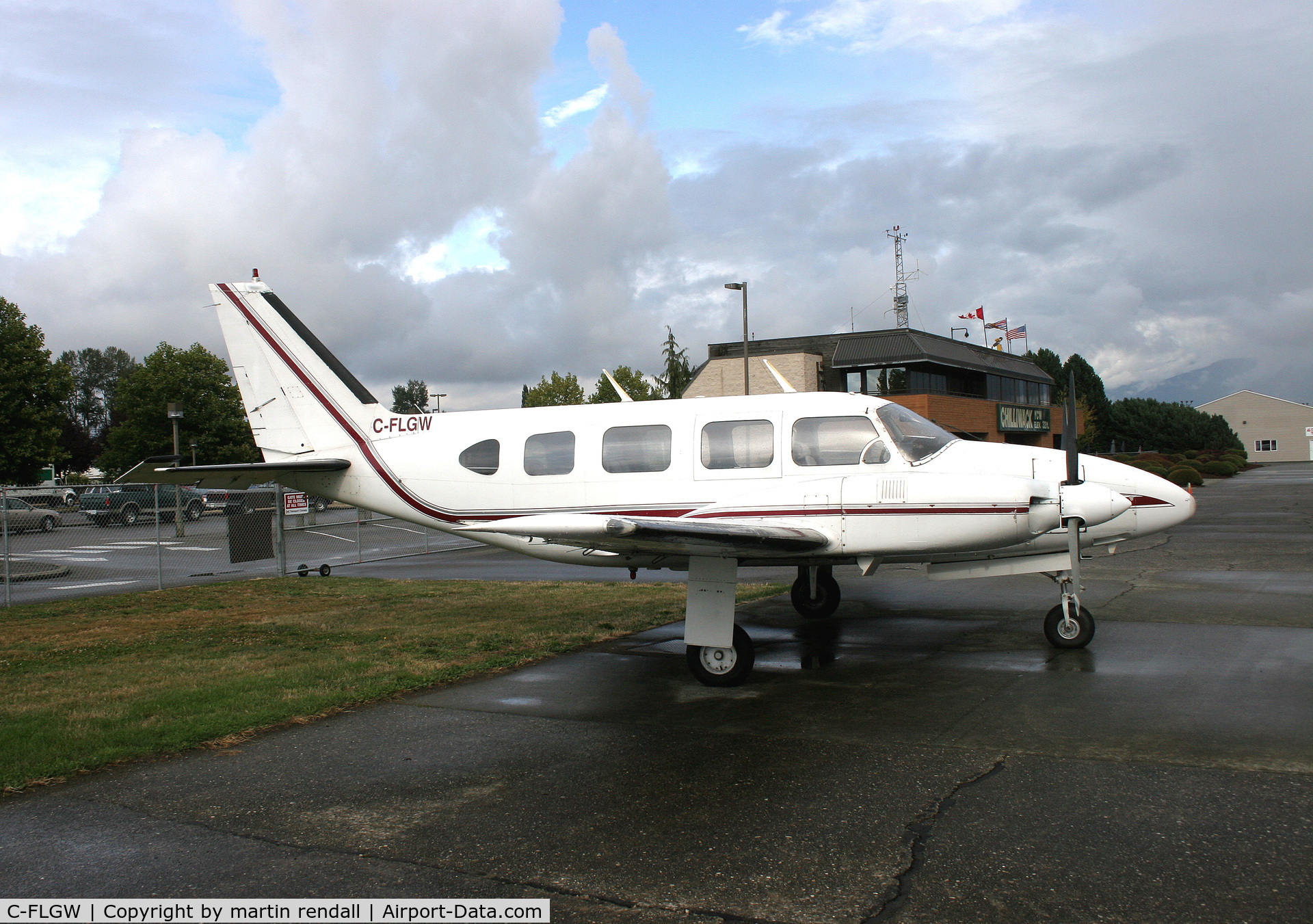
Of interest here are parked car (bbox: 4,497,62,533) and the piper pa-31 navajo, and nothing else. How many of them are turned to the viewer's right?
2

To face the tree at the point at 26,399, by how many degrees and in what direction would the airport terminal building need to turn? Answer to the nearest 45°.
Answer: approximately 90° to its right

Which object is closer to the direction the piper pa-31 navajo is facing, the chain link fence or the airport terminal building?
the airport terminal building

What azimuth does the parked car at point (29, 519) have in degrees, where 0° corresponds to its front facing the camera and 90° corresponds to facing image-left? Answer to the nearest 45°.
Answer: approximately 270°

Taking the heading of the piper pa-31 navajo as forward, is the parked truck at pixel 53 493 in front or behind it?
behind

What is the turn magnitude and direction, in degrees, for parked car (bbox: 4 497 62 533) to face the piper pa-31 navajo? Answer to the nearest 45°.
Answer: approximately 45° to its right

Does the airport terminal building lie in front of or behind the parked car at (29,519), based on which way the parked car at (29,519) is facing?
in front

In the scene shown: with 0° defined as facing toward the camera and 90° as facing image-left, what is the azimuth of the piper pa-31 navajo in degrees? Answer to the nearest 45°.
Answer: approximately 270°
